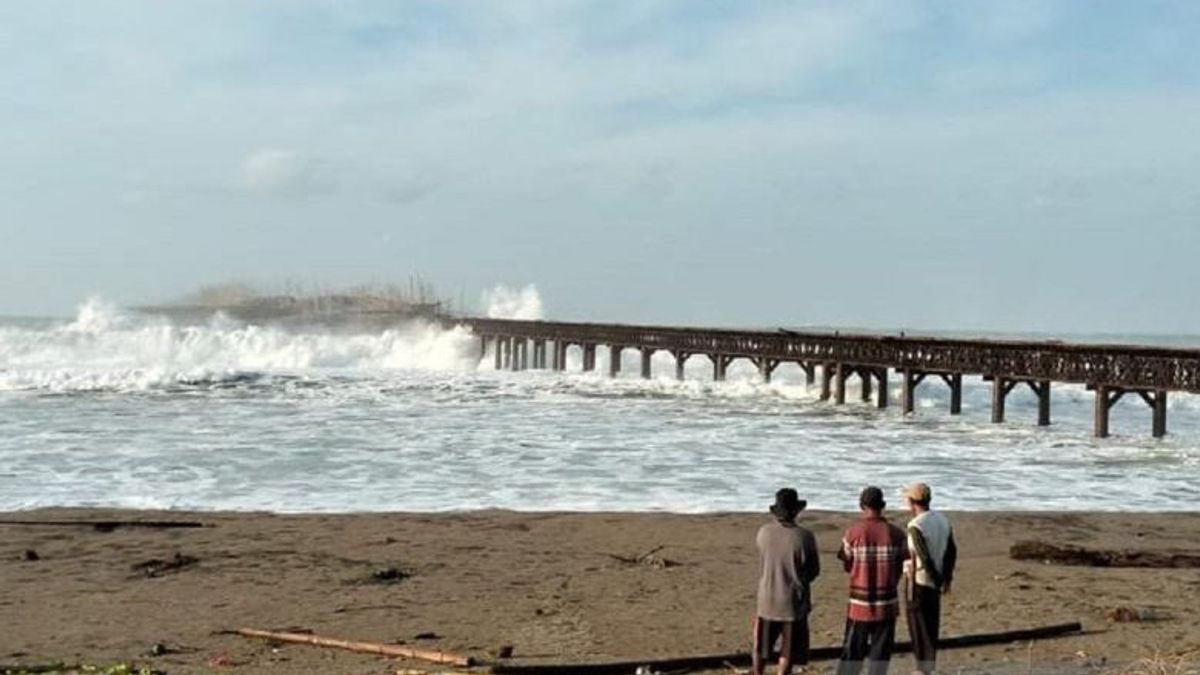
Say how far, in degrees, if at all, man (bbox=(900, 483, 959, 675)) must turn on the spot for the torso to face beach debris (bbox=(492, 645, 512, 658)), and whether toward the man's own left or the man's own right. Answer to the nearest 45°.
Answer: approximately 45° to the man's own left

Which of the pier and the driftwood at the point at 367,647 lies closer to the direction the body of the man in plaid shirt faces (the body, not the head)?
the pier

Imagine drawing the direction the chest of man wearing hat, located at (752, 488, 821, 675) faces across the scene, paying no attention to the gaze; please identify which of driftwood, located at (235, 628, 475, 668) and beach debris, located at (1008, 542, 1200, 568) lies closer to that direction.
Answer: the beach debris

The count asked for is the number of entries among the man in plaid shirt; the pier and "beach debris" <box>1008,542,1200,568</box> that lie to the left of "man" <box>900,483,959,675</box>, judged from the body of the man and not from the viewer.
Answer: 1

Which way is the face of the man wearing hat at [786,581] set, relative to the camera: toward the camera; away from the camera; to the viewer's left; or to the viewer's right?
away from the camera

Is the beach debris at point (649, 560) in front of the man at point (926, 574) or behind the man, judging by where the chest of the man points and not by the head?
in front

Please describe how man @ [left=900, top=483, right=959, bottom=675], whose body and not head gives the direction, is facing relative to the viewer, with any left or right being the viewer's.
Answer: facing away from the viewer and to the left of the viewer

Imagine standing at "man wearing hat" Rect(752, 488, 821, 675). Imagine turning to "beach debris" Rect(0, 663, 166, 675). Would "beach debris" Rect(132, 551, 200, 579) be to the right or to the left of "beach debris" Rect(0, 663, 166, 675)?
right

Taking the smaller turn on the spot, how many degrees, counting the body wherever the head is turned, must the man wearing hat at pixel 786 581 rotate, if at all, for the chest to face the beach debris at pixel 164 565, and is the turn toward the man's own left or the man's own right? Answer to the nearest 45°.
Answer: approximately 45° to the man's own left

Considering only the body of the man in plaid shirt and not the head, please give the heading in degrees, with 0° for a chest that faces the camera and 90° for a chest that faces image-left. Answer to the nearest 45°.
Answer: approximately 180°

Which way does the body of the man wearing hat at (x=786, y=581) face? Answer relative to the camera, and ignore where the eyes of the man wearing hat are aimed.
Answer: away from the camera

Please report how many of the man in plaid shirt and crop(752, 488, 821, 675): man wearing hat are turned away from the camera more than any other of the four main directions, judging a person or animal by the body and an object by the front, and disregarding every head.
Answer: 2

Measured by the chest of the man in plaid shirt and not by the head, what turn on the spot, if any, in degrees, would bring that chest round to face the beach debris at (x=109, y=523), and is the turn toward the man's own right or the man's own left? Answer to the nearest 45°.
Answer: approximately 45° to the man's own left

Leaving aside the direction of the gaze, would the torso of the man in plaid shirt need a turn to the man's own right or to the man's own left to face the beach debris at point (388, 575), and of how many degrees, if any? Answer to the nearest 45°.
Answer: approximately 45° to the man's own left

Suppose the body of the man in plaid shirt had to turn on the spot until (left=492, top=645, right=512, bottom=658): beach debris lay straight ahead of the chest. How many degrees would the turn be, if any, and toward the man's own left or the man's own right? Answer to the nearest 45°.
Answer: approximately 90° to the man's own left

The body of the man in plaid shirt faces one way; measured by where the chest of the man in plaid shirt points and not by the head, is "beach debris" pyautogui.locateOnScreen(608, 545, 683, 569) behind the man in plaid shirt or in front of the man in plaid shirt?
in front
